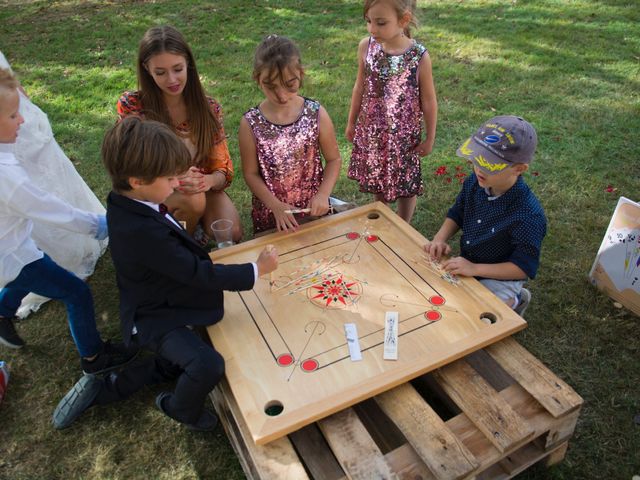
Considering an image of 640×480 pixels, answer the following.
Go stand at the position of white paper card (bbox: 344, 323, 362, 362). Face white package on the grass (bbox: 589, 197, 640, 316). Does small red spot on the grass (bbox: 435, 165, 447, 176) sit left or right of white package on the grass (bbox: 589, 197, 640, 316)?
left

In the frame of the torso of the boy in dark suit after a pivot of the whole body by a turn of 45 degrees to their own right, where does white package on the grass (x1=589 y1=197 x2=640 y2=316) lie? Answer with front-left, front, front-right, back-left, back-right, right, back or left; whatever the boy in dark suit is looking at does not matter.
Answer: front-left

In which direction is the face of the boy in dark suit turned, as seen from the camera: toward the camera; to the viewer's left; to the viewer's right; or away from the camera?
to the viewer's right

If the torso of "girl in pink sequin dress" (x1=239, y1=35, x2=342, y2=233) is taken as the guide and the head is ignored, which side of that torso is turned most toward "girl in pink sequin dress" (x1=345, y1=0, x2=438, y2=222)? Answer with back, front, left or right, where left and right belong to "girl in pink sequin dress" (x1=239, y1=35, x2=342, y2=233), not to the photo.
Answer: left

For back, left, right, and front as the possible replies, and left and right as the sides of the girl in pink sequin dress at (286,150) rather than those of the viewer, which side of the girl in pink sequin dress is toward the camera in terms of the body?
front

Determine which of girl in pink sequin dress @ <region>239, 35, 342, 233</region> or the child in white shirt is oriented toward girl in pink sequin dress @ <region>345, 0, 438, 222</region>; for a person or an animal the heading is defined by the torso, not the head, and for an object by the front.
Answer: the child in white shirt

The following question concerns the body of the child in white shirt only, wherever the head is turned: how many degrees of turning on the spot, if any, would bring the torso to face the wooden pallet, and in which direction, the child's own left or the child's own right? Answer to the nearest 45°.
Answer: approximately 45° to the child's own right

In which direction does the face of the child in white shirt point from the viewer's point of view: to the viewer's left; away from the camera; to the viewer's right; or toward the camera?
to the viewer's right

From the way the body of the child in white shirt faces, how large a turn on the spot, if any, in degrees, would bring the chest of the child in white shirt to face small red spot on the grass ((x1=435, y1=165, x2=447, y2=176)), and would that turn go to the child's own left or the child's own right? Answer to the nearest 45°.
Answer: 0° — they already face it

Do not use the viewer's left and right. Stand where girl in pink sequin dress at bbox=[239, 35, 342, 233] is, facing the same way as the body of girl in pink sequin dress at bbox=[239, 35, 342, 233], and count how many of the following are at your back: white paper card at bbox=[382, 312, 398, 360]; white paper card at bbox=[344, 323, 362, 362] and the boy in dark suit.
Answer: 0

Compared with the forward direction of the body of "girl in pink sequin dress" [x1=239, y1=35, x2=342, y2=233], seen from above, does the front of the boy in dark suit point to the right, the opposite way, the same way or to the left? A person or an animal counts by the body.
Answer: to the left

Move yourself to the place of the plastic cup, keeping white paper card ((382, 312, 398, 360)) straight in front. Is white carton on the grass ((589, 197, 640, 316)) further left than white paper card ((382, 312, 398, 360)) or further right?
left

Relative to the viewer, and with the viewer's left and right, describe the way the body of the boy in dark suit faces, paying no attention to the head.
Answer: facing to the right of the viewer

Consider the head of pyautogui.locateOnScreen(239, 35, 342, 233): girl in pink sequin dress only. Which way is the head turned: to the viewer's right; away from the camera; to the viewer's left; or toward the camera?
toward the camera

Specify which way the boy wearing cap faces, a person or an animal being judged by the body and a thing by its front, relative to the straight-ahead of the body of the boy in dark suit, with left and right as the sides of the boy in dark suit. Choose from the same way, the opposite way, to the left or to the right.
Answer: the opposite way

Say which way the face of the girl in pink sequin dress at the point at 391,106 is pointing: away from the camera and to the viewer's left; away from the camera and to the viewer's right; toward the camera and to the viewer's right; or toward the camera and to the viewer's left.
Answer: toward the camera and to the viewer's left

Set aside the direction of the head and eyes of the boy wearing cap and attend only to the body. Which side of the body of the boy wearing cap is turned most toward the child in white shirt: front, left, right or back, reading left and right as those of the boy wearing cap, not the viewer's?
front

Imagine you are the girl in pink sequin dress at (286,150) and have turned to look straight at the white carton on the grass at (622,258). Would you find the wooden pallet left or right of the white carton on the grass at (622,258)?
right

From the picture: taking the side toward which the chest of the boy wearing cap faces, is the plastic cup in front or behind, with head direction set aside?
in front

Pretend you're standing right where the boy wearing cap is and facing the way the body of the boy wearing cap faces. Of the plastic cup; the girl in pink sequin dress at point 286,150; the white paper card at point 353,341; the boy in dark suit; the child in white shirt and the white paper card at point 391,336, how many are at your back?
0

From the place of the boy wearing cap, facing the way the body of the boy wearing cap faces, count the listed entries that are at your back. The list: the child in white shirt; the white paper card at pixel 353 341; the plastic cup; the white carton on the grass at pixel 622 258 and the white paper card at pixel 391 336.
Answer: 1
